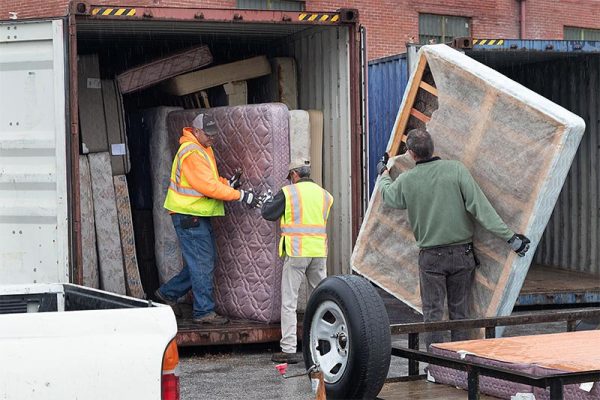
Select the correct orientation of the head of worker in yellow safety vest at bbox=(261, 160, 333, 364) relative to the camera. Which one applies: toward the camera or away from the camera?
away from the camera

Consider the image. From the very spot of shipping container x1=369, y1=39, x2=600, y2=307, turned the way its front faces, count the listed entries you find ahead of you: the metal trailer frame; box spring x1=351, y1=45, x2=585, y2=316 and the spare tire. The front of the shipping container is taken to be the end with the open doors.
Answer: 3

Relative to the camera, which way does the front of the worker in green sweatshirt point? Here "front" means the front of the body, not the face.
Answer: away from the camera

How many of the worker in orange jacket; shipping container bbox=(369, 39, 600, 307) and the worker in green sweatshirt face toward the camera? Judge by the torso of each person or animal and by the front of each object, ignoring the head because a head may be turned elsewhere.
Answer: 1

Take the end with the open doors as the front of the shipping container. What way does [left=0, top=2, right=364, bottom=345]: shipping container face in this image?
toward the camera

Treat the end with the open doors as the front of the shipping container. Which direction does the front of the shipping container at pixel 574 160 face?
toward the camera

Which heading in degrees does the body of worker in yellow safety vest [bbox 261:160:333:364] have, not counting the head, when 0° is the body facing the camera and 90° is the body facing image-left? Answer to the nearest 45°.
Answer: approximately 135°

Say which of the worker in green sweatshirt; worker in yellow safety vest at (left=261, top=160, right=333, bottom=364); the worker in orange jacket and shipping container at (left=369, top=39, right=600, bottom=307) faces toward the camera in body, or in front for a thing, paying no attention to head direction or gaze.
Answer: the shipping container

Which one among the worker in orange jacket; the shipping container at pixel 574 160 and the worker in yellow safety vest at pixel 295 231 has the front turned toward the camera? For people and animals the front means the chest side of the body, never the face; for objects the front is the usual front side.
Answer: the shipping container

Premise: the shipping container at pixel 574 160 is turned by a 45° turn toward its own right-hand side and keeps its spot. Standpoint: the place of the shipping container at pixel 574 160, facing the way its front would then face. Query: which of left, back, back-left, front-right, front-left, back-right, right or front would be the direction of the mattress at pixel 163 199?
front

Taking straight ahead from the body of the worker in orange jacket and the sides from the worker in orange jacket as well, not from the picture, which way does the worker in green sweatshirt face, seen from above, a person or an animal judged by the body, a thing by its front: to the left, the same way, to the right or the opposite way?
to the left

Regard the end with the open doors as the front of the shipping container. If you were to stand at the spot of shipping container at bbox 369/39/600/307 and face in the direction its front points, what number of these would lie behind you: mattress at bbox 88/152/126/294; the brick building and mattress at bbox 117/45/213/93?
1

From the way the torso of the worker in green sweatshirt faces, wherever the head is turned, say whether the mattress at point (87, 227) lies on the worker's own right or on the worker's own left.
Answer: on the worker's own left

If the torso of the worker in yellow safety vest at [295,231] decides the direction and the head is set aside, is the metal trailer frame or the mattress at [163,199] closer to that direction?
the mattress

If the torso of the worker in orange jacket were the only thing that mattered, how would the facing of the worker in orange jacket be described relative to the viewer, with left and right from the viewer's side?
facing to the right of the viewer

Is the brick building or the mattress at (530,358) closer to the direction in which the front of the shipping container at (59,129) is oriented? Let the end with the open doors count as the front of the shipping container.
the mattress

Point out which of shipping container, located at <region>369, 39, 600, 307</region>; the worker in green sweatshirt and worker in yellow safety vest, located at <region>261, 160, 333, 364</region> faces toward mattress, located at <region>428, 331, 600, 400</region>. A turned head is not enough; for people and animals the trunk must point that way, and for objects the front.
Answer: the shipping container
